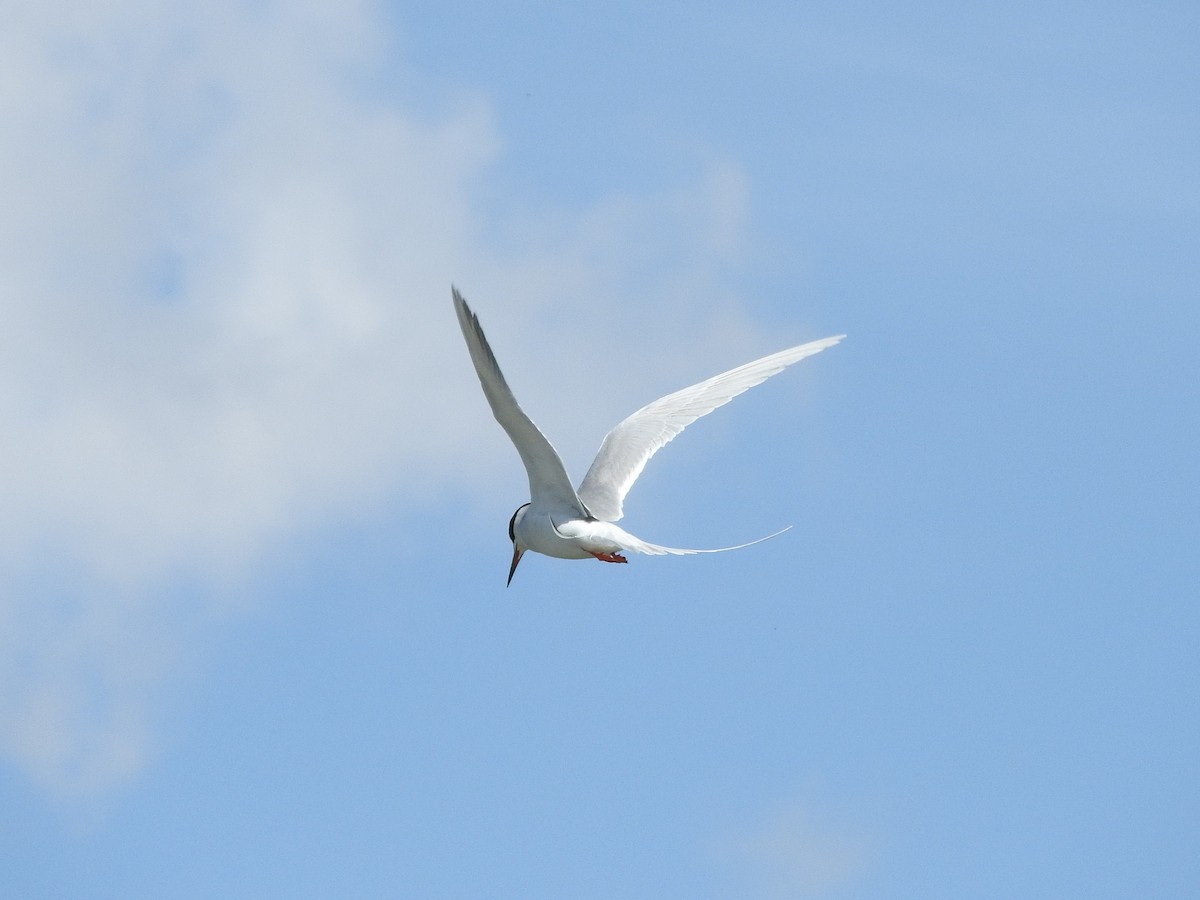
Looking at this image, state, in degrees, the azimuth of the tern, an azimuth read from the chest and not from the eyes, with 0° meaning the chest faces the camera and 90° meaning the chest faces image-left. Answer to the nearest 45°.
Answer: approximately 135°
